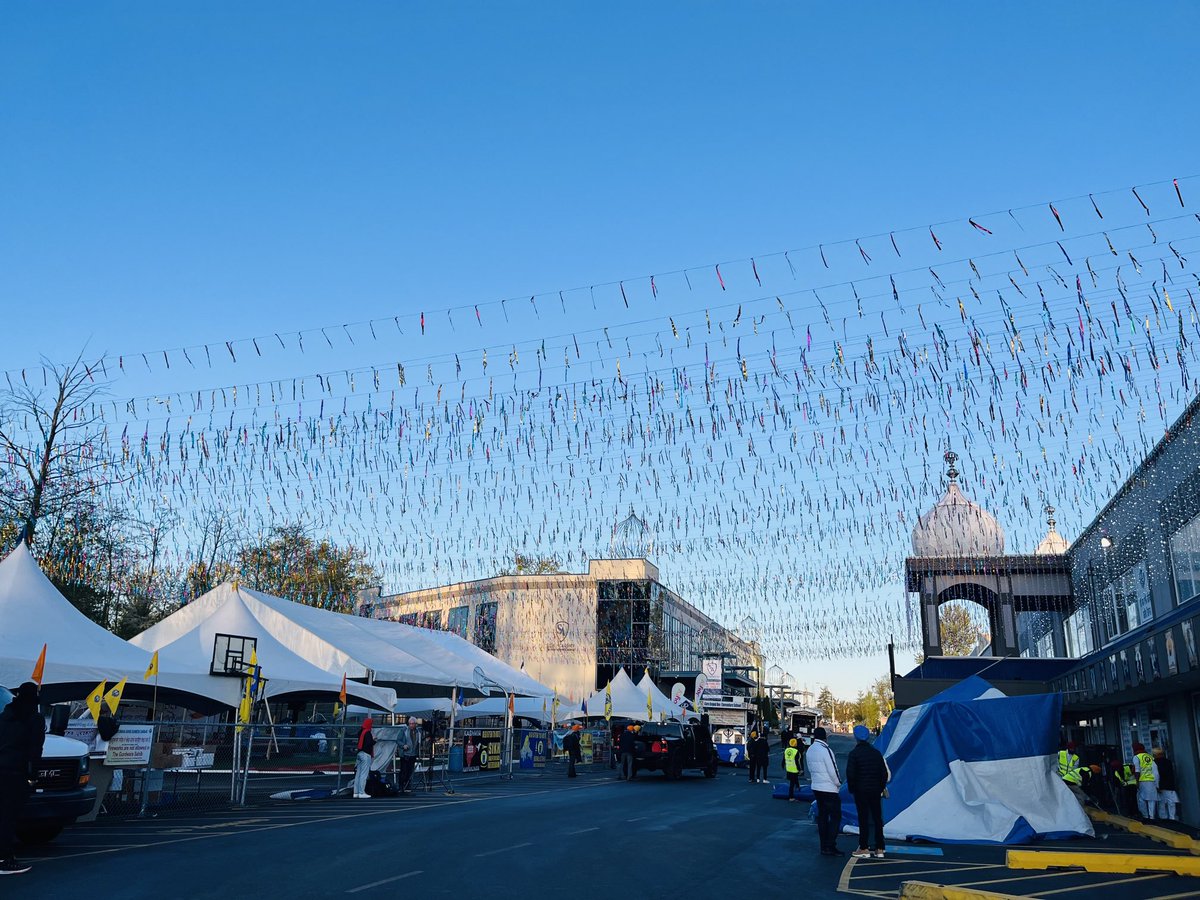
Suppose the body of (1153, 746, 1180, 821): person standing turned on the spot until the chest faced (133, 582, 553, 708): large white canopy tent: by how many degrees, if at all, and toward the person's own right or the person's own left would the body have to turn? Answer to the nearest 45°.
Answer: approximately 90° to the person's own left

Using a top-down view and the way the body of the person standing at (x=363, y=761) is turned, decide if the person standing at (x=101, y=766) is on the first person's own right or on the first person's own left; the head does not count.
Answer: on the first person's own right

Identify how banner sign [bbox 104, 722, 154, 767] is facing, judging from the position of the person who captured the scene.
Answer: facing the viewer

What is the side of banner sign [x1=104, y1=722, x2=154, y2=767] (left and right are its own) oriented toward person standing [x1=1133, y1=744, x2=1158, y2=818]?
left

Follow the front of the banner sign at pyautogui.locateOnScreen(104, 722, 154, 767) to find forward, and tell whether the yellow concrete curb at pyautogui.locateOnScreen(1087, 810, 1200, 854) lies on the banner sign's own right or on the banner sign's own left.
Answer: on the banner sign's own left

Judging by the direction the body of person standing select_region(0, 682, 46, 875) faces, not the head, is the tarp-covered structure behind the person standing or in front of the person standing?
in front

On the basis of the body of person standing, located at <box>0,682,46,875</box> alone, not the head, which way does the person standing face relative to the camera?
to the viewer's right
